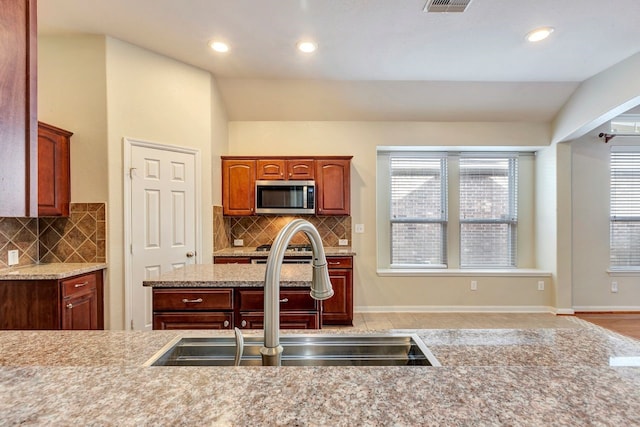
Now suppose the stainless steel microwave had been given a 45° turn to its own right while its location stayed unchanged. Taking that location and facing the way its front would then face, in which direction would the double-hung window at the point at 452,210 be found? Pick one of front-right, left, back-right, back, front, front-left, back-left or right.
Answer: back-left

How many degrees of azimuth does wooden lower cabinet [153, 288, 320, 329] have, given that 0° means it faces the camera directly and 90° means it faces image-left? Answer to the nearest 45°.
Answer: approximately 0°

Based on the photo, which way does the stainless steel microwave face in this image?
toward the camera

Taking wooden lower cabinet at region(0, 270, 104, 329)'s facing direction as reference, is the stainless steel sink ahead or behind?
ahead

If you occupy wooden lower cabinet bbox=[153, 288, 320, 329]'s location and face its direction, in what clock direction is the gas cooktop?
The gas cooktop is roughly at 7 o'clock from the wooden lower cabinet.

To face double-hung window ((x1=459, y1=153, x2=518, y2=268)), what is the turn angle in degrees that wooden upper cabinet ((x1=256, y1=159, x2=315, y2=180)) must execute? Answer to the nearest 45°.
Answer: approximately 90° to its left

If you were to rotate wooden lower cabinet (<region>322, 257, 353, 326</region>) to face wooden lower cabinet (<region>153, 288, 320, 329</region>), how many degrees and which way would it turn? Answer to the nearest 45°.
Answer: approximately 45° to its right

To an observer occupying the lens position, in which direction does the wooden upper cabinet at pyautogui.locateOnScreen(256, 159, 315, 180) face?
facing the viewer

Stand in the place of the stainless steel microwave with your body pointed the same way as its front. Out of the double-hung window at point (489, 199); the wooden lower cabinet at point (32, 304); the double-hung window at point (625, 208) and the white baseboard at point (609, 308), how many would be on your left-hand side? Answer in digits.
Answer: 3

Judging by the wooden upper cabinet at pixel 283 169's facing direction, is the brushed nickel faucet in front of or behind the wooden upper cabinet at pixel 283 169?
in front

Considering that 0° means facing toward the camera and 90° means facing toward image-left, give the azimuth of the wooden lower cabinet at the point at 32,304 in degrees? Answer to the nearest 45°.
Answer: approximately 315°
